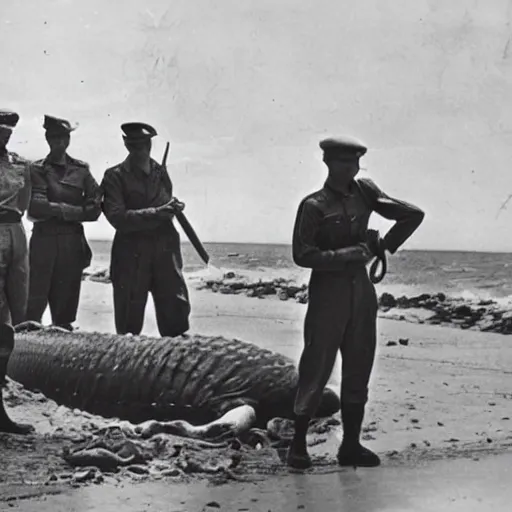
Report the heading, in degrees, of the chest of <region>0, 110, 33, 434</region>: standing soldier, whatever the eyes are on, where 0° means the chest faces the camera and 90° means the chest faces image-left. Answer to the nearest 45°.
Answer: approximately 0°

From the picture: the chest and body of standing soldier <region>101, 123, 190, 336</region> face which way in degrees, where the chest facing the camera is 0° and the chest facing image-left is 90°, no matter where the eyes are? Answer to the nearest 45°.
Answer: approximately 315°

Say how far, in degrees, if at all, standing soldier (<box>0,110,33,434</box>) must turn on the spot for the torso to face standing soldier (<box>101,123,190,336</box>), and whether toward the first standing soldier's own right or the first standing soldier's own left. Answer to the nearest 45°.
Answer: approximately 135° to the first standing soldier's own left
